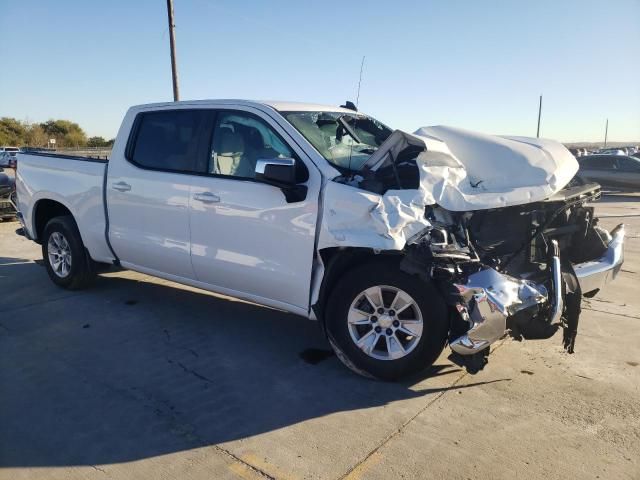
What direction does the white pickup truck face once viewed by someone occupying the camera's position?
facing the viewer and to the right of the viewer

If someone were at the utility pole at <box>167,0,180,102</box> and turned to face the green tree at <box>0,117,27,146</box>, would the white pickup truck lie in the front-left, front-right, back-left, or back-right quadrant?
back-left

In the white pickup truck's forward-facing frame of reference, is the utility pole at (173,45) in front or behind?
behind

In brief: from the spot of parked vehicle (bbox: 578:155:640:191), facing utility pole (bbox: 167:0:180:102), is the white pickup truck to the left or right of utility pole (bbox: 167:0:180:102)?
left

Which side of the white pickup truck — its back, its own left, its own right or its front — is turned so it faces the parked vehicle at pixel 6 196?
back

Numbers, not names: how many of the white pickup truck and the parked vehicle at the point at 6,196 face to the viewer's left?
0

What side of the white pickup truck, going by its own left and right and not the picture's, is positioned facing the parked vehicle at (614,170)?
left

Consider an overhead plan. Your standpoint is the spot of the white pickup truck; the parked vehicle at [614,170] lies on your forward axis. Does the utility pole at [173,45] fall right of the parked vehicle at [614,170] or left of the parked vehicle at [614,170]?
left

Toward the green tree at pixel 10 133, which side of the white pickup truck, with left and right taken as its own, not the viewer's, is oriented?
back
